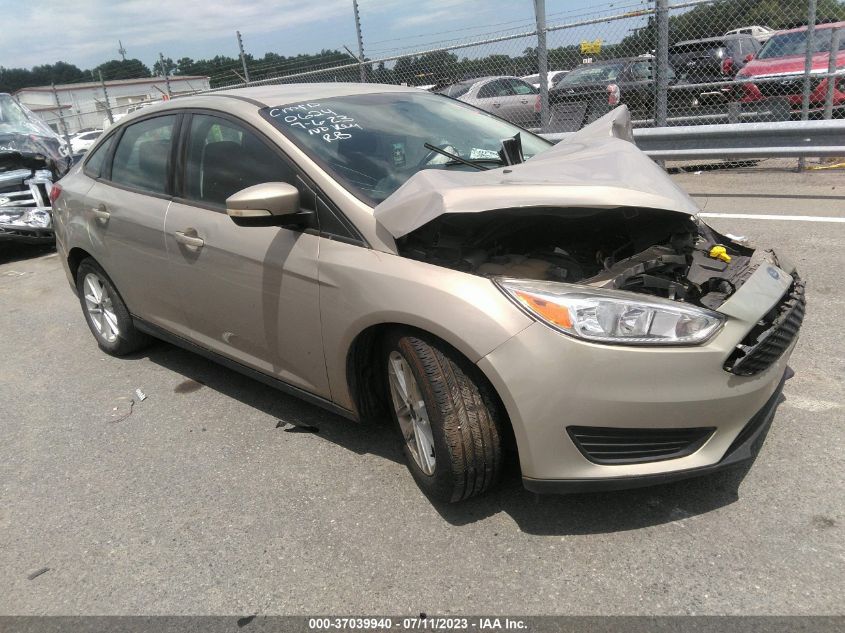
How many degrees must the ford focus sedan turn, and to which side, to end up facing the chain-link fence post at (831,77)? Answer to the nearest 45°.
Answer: approximately 90° to its left

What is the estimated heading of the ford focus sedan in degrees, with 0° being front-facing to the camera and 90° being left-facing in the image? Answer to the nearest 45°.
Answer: approximately 315°

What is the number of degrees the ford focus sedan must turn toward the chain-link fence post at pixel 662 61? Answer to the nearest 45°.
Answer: approximately 90° to its left

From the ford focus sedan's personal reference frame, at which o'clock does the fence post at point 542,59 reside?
The fence post is roughly at 8 o'clock from the ford focus sedan.

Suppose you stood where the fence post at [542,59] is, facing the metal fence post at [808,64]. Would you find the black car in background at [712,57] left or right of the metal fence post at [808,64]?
left

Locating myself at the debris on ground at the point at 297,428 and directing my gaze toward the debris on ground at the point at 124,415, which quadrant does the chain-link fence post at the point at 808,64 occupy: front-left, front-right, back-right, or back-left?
back-right

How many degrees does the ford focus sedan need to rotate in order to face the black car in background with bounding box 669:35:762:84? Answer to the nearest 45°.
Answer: approximately 90° to its left

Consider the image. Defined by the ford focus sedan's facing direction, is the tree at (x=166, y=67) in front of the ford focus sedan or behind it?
behind

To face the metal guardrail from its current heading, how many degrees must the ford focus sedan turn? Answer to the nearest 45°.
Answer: approximately 90° to its left

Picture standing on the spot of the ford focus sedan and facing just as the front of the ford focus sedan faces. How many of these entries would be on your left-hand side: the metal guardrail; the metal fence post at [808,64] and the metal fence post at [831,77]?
3

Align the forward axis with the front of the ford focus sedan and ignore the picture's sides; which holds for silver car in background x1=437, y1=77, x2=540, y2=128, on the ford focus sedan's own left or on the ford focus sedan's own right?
on the ford focus sedan's own left

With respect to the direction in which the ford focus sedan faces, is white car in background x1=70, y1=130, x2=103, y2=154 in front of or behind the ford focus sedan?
behind

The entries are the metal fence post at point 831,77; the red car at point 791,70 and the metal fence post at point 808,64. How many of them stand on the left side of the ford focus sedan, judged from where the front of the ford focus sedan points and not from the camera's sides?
3

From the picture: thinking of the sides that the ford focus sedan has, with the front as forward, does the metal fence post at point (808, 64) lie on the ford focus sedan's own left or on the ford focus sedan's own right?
on the ford focus sedan's own left
